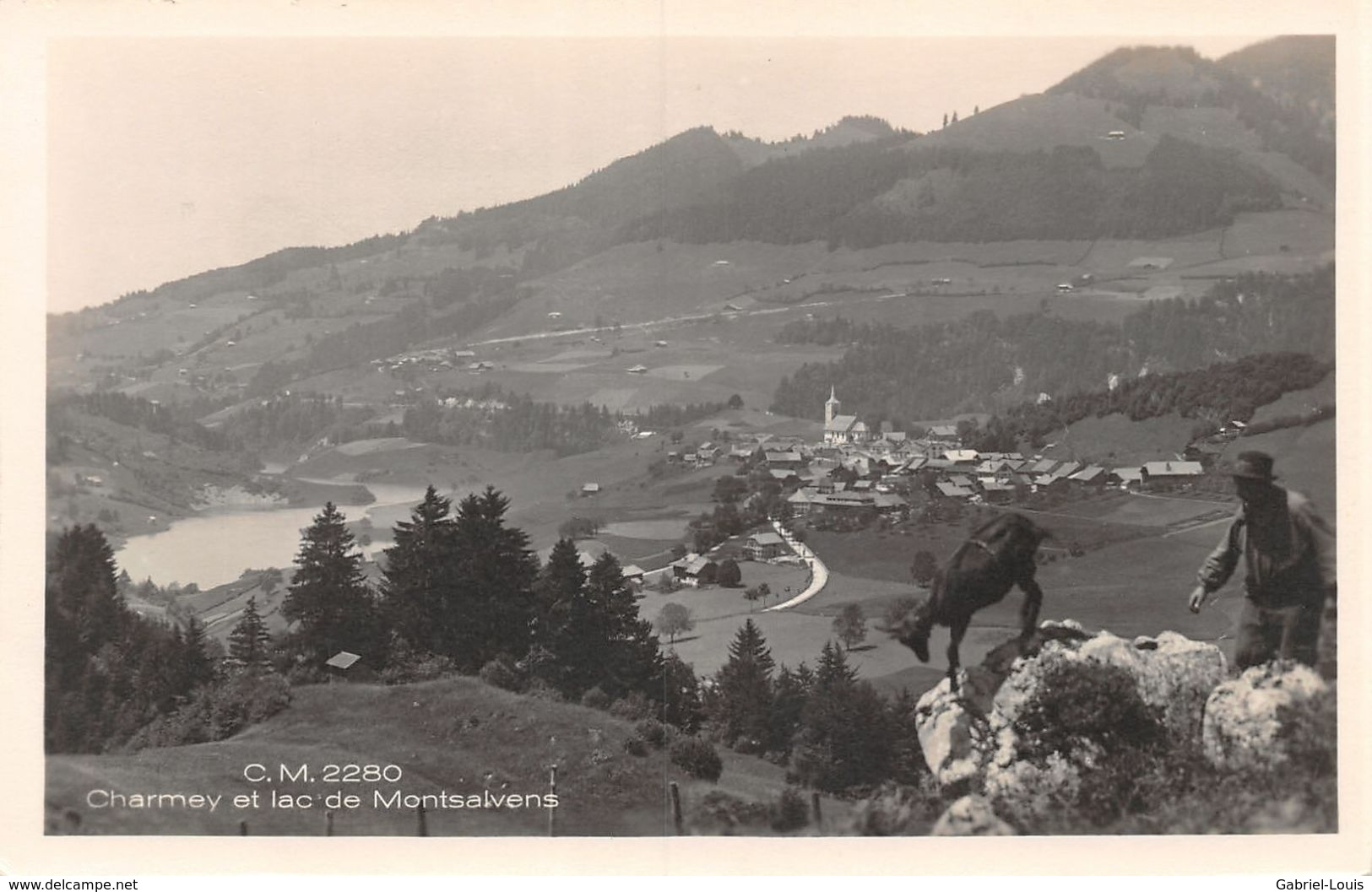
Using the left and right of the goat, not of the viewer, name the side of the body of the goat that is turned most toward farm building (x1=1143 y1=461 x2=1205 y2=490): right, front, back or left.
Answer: right

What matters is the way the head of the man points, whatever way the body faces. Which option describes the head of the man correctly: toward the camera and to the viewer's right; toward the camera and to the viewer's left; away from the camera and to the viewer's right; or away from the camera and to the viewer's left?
toward the camera and to the viewer's left

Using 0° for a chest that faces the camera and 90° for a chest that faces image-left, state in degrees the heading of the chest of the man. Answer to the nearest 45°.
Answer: approximately 45°

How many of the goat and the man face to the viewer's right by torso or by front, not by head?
0

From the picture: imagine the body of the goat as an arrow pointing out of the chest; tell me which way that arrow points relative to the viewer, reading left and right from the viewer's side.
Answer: facing to the left of the viewer
